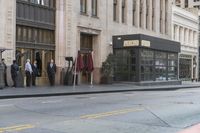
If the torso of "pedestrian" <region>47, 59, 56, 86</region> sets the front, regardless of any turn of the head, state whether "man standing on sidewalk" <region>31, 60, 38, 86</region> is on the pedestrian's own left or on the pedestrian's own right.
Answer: on the pedestrian's own right

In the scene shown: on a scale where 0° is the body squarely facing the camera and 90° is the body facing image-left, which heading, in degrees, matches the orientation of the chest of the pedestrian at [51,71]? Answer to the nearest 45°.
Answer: approximately 0°
